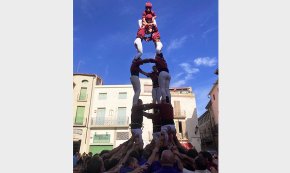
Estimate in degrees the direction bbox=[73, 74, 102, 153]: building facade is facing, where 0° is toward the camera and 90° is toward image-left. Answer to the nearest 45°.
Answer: approximately 0°

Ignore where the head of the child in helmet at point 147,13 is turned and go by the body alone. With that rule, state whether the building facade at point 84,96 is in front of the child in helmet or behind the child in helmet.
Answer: behind

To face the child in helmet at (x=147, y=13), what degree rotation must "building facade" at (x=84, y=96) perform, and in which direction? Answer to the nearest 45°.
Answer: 0° — it already faces them

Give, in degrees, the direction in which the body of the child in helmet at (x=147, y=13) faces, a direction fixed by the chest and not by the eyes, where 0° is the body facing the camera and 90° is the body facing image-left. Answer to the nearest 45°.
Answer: approximately 0°
